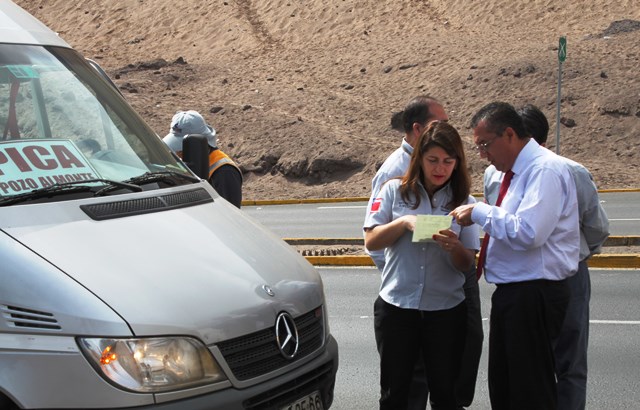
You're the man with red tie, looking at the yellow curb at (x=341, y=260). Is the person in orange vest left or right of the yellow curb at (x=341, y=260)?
left

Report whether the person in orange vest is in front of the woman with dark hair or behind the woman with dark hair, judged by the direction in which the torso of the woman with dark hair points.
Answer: behind

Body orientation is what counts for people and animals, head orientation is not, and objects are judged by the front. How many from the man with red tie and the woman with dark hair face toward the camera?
1

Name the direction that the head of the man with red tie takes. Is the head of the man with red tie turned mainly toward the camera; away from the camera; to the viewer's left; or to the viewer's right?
to the viewer's left

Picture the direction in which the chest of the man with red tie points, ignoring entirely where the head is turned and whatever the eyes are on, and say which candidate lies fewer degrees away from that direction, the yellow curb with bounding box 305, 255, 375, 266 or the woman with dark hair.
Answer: the woman with dark hair

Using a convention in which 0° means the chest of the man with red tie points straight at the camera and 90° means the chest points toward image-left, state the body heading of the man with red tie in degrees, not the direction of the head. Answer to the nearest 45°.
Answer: approximately 90°

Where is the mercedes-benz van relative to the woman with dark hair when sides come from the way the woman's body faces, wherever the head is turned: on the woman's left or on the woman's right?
on the woman's right

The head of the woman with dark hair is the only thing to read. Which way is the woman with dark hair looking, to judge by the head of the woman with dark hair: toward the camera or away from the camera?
toward the camera

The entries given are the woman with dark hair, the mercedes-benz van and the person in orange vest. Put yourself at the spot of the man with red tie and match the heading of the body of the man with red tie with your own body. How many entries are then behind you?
0

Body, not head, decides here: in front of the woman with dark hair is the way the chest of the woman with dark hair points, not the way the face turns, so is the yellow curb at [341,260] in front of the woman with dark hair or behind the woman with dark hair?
behind

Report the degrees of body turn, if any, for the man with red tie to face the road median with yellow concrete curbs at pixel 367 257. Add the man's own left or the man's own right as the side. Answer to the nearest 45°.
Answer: approximately 90° to the man's own right

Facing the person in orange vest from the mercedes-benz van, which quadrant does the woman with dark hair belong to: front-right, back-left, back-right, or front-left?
front-right

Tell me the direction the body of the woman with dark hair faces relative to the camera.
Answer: toward the camera
